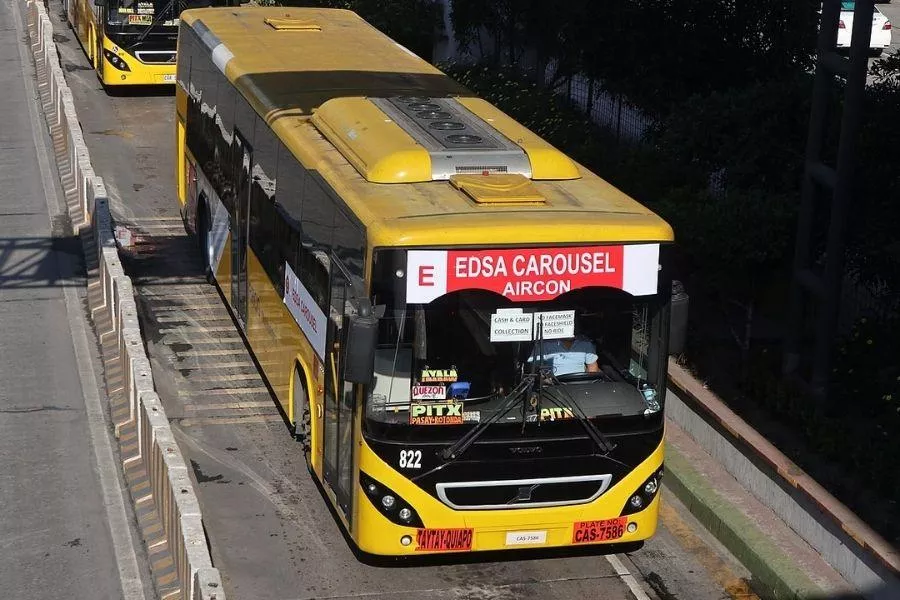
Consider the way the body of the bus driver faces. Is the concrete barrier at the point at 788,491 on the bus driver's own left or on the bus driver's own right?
on the bus driver's own left

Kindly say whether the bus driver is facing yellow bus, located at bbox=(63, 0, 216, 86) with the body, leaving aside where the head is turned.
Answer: no

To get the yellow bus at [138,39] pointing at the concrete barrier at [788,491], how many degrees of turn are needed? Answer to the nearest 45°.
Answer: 0° — it already faces it

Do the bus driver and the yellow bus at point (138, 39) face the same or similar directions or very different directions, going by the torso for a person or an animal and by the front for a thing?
same or similar directions

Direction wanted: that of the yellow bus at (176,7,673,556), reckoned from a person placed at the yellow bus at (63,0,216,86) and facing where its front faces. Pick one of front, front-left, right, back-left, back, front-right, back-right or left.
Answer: front

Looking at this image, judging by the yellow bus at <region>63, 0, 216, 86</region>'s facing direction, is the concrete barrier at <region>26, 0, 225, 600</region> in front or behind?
in front

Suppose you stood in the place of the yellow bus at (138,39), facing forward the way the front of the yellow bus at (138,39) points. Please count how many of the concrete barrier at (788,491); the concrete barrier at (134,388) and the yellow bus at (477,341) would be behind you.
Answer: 0

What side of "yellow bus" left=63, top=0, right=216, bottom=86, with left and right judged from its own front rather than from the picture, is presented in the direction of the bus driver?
front

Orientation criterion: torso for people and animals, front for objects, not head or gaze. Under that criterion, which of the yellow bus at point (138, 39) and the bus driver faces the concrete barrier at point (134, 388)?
the yellow bus

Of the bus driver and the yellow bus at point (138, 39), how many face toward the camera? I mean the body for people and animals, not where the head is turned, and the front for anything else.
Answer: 2

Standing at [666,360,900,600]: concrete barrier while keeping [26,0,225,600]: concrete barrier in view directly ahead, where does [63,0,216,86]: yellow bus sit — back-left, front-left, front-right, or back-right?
front-right

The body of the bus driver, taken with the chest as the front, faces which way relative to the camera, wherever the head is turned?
toward the camera

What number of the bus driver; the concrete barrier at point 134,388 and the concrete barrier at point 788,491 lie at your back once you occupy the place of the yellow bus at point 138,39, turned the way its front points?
0
